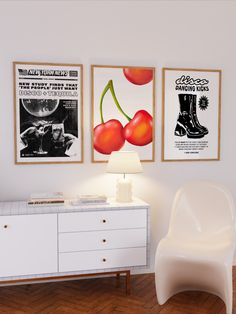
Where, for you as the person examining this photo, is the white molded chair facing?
facing the viewer and to the left of the viewer

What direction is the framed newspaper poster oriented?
toward the camera

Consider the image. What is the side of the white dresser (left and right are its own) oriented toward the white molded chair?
left

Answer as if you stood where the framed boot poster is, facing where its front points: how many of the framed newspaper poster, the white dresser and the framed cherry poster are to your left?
0

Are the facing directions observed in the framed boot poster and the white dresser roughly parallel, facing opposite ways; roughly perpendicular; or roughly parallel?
roughly parallel

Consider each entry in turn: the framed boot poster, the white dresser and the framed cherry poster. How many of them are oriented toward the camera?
3

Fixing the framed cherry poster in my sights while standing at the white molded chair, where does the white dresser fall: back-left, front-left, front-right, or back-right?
front-left

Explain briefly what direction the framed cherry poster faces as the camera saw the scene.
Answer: facing the viewer

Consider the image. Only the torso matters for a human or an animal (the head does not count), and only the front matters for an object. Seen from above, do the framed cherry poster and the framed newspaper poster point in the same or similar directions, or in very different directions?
same or similar directions

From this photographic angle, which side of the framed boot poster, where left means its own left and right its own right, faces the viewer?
front

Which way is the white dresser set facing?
toward the camera

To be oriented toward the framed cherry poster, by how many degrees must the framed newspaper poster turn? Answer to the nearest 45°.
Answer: approximately 90° to its left

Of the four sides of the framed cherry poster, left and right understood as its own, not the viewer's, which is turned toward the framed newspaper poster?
right
